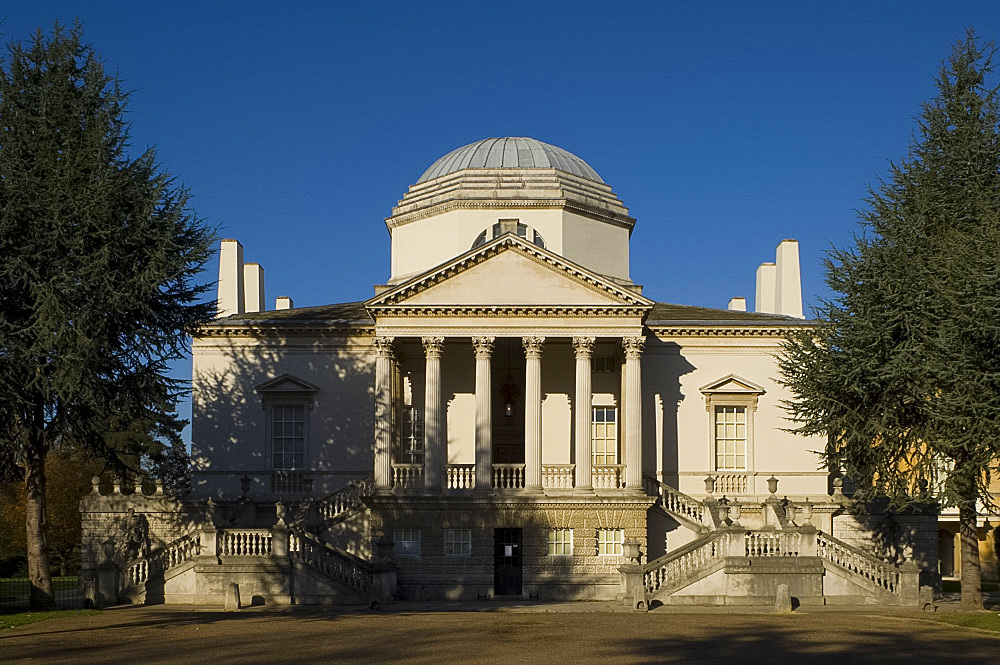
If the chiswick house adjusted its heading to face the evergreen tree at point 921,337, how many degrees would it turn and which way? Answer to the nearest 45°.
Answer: approximately 45° to its left

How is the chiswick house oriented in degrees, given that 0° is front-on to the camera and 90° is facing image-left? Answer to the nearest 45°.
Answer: approximately 0°

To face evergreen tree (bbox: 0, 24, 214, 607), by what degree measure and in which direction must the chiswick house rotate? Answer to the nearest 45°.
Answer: approximately 45° to its right
